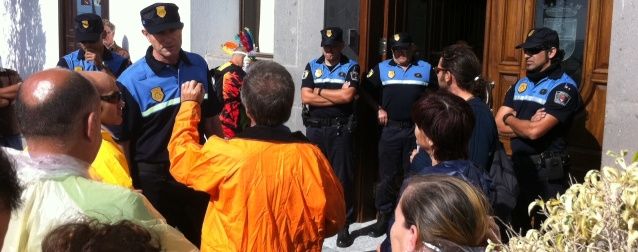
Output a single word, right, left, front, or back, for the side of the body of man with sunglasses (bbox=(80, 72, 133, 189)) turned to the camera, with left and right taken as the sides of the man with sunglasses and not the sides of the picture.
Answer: right

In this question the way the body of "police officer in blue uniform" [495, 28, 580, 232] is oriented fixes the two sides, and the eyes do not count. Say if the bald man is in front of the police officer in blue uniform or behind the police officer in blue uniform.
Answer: in front

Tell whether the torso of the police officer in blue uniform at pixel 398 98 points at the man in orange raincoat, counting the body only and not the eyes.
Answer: yes

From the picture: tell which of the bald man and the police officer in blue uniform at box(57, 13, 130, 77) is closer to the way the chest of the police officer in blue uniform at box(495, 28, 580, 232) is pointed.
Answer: the bald man

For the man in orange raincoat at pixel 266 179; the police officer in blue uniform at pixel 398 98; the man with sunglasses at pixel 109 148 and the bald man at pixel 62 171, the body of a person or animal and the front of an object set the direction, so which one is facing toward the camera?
the police officer in blue uniform

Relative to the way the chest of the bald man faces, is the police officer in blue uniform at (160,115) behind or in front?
in front

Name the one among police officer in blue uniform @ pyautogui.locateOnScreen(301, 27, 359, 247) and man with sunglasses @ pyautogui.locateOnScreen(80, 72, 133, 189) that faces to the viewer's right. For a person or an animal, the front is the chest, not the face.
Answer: the man with sunglasses

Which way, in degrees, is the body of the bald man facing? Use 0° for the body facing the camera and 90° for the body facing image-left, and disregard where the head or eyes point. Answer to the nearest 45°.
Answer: approximately 225°

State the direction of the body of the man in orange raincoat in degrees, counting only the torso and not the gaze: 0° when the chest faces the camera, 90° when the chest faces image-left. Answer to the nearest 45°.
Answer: approximately 180°

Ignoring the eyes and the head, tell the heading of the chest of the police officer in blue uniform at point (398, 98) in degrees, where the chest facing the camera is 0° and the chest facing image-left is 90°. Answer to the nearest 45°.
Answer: approximately 0°

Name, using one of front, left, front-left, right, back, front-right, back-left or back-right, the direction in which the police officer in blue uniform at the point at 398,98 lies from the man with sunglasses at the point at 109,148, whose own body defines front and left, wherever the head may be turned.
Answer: front-left

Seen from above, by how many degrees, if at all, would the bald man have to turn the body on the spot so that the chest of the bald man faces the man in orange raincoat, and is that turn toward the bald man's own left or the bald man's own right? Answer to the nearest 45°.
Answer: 0° — they already face them

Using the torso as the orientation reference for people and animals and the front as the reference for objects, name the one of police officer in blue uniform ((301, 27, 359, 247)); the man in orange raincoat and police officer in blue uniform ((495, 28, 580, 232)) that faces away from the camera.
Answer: the man in orange raincoat
